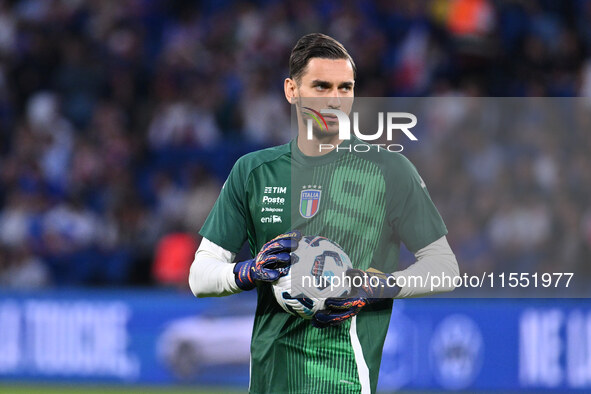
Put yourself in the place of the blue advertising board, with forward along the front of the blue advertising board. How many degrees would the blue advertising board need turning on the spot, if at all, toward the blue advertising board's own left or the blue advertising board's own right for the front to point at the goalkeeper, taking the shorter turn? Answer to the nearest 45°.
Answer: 0° — it already faces them

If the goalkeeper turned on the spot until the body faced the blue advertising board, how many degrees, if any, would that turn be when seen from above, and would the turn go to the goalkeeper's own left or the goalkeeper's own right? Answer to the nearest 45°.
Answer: approximately 180°

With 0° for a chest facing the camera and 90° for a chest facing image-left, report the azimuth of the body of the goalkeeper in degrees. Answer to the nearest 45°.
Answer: approximately 0°

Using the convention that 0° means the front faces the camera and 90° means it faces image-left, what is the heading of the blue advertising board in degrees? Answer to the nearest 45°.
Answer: approximately 0°

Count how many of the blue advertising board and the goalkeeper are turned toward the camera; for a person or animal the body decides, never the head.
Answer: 2
